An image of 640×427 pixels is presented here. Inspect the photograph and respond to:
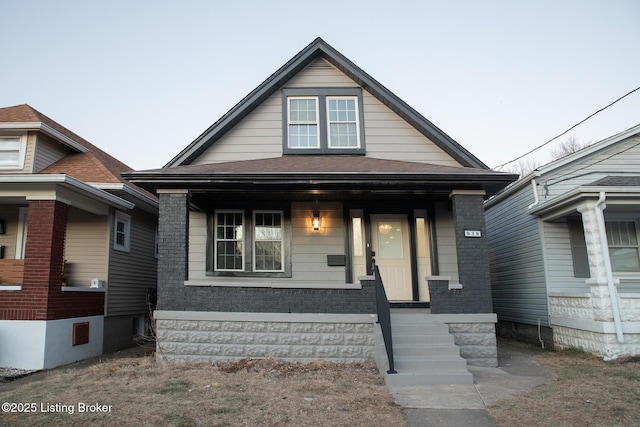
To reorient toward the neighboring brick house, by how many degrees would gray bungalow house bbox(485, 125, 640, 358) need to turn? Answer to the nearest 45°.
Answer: approximately 90° to its right

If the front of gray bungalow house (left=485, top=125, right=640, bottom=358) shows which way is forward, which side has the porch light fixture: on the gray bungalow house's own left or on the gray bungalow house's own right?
on the gray bungalow house's own right

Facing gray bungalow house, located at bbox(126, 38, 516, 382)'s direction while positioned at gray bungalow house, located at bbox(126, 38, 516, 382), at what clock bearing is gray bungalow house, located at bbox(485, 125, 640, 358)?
gray bungalow house, located at bbox(485, 125, 640, 358) is roughly at 9 o'clock from gray bungalow house, located at bbox(126, 38, 516, 382).

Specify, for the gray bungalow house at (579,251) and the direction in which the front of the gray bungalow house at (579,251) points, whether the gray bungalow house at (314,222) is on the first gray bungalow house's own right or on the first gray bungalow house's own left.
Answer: on the first gray bungalow house's own right

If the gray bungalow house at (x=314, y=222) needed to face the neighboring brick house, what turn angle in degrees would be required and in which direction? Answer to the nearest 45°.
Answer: approximately 90° to its right
